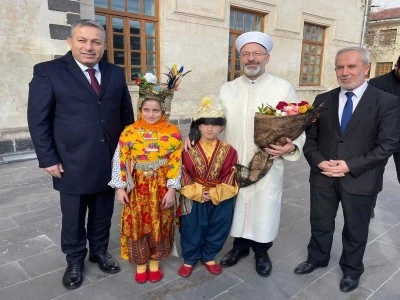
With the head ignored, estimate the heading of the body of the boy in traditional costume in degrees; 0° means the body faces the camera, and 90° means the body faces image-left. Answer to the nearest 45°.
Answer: approximately 0°

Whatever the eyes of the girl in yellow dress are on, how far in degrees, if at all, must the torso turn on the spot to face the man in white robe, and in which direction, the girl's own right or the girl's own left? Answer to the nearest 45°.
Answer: approximately 90° to the girl's own left

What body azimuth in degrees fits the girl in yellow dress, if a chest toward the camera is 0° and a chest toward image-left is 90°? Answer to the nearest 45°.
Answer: approximately 0°

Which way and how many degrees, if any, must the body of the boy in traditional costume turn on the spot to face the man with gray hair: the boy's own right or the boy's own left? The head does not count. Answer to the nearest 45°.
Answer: approximately 90° to the boy's own left

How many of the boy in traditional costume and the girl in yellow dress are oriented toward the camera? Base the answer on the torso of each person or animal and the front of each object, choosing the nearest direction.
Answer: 2

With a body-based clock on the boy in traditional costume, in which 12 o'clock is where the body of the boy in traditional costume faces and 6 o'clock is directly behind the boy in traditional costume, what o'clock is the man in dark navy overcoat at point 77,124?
The man in dark navy overcoat is roughly at 3 o'clock from the boy in traditional costume.
